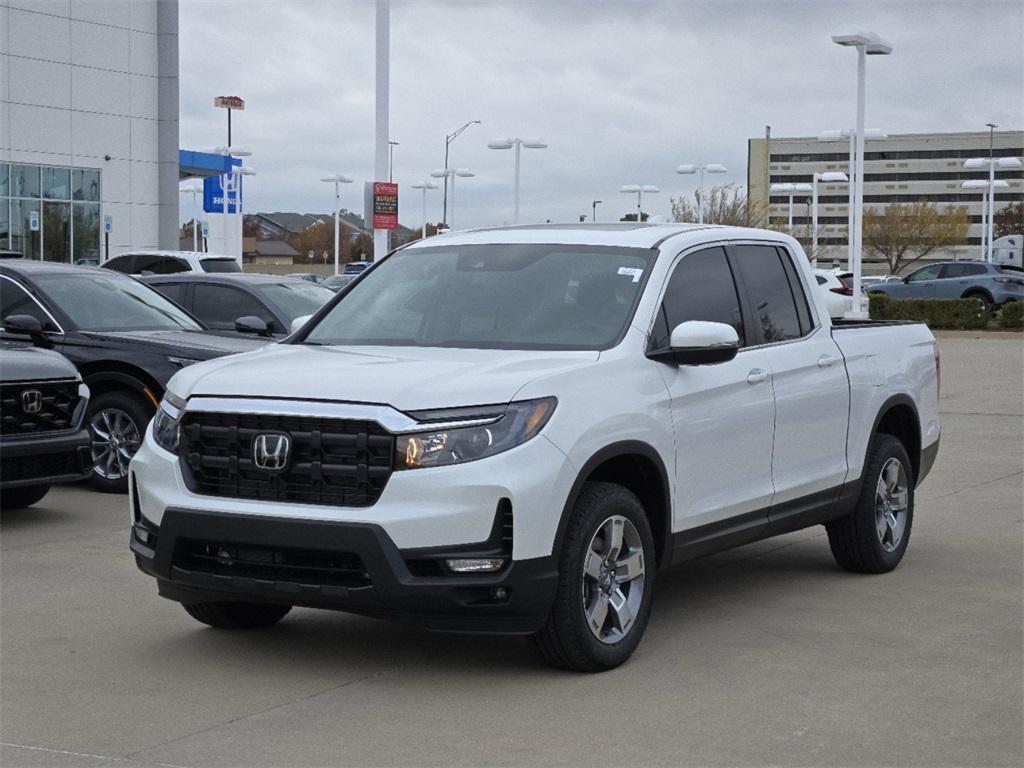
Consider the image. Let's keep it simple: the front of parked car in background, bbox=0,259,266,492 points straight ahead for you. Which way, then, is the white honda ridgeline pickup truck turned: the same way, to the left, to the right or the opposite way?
to the right

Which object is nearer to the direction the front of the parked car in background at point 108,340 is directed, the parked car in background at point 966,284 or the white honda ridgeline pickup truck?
the white honda ridgeline pickup truck

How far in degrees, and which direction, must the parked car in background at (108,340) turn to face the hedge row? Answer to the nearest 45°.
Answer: approximately 90° to its left

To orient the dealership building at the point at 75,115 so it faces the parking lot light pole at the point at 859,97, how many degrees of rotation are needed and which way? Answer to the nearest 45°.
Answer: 0° — it already faces it

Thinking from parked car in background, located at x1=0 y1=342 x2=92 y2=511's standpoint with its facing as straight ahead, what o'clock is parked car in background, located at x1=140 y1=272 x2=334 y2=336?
parked car in background, located at x1=140 y1=272 x2=334 y2=336 is roughly at 8 o'clock from parked car in background, located at x1=0 y1=342 x2=92 y2=511.

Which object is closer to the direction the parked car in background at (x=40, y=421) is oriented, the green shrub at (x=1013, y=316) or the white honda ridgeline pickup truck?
the white honda ridgeline pickup truck

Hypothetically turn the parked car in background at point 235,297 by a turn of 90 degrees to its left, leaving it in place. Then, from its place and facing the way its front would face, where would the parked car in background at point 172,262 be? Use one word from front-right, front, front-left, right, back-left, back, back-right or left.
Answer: front-left

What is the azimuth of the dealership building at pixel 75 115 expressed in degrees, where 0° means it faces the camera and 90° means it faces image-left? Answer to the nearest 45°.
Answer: approximately 315°

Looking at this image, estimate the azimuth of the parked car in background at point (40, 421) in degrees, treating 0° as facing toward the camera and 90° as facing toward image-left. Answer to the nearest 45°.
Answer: approximately 315°

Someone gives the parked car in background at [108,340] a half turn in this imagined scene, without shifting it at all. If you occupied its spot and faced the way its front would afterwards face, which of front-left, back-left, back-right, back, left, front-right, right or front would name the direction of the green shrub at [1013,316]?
right
